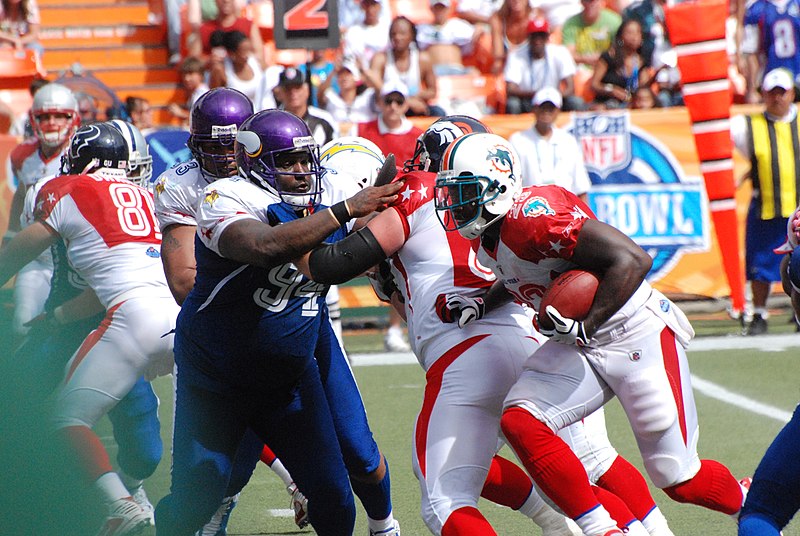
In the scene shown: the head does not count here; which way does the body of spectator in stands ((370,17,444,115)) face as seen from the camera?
toward the camera

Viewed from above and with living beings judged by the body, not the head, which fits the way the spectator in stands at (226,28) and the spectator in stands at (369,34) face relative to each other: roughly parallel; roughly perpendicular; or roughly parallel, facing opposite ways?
roughly parallel

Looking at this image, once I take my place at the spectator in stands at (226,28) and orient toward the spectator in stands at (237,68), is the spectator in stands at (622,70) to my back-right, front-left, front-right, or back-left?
front-left

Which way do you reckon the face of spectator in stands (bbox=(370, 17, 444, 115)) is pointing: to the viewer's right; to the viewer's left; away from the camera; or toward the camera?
toward the camera

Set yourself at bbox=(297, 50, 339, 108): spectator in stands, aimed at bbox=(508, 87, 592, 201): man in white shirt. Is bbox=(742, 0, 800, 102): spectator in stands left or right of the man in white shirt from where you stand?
left

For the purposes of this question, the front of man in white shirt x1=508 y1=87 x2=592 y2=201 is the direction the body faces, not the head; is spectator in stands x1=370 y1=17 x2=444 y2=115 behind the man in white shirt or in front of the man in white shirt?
behind

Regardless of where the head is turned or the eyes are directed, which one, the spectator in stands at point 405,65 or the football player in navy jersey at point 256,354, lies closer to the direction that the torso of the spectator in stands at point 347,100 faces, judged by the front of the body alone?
the football player in navy jersey

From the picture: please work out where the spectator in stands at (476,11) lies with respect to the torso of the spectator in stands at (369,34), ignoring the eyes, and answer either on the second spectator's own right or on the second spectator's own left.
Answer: on the second spectator's own left

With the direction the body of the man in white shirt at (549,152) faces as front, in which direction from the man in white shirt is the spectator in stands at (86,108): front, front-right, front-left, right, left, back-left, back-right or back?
right

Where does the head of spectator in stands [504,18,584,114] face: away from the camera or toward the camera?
toward the camera

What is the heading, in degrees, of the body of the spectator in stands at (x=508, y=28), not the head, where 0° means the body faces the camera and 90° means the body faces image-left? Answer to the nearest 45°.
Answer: approximately 0°

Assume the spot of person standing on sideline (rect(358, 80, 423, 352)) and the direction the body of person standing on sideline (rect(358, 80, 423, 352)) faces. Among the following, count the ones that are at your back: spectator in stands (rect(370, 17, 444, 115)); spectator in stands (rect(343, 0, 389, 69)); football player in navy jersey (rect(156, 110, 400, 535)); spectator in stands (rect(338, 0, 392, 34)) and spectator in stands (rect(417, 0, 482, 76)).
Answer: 4

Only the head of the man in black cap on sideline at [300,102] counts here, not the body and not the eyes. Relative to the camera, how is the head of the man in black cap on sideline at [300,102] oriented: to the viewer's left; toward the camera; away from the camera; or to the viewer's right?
toward the camera

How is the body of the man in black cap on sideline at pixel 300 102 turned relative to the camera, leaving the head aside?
toward the camera

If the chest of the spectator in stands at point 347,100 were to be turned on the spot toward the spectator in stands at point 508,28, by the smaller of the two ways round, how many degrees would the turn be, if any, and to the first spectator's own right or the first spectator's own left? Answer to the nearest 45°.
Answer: approximately 135° to the first spectator's own left

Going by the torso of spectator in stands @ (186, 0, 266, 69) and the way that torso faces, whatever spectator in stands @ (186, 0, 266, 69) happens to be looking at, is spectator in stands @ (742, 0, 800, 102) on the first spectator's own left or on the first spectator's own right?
on the first spectator's own left
